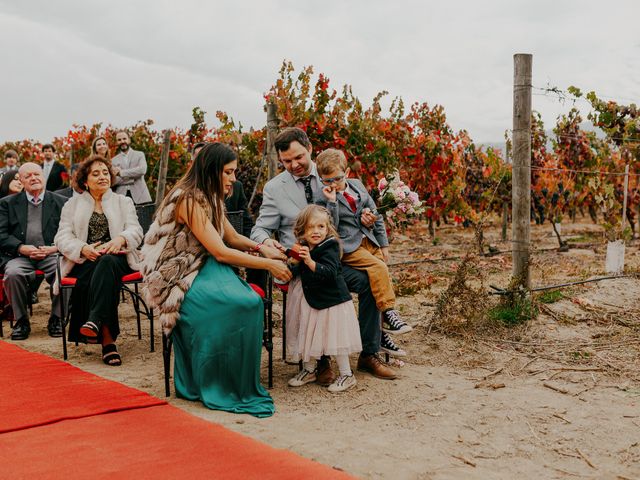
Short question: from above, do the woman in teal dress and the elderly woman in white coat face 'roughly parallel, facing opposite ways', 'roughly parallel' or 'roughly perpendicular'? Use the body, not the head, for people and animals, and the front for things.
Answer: roughly perpendicular

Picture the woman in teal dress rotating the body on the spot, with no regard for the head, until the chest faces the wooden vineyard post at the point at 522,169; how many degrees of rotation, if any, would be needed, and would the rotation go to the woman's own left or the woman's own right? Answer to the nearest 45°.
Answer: approximately 45° to the woman's own left

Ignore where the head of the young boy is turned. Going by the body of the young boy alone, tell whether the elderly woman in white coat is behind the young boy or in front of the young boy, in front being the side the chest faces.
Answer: behind

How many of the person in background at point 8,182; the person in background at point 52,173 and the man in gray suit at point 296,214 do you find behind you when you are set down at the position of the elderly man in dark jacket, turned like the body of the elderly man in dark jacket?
2

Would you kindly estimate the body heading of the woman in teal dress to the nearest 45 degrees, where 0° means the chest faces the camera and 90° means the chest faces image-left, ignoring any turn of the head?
approximately 270°

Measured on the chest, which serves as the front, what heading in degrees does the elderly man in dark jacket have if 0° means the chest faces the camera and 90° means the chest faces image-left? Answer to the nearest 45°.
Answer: approximately 0°

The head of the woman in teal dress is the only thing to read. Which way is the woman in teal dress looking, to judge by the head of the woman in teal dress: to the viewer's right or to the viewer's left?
to the viewer's right

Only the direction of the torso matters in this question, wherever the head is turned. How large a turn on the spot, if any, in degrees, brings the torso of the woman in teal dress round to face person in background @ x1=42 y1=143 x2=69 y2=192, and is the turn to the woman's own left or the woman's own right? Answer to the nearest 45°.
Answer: approximately 90° to the woman's own left

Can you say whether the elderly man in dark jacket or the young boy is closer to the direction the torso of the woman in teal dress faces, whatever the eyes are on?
the young boy

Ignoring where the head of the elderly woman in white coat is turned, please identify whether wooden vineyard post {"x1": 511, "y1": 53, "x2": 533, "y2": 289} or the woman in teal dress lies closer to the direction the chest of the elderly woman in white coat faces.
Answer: the woman in teal dress
